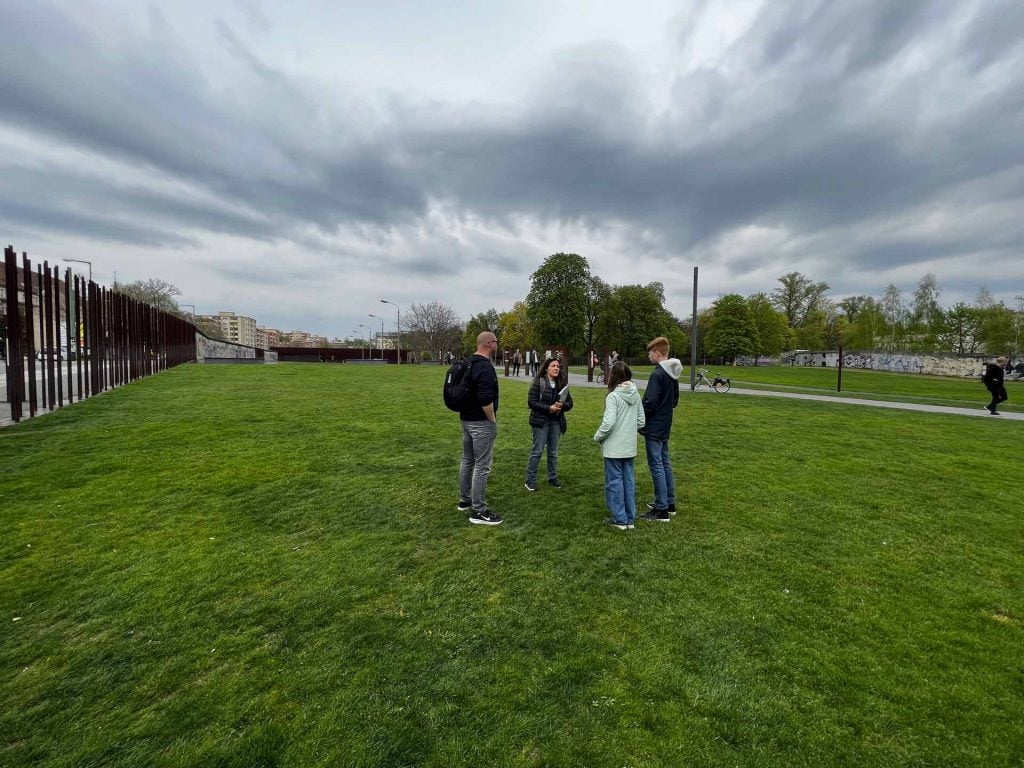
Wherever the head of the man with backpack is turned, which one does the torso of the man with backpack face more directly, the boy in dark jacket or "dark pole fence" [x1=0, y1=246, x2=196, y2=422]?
the boy in dark jacket

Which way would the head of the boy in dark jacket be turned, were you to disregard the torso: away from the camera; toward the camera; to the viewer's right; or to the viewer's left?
to the viewer's left

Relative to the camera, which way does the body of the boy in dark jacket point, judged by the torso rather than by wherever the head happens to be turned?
to the viewer's left

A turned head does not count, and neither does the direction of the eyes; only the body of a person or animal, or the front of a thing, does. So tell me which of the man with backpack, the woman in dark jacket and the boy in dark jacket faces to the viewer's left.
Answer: the boy in dark jacket

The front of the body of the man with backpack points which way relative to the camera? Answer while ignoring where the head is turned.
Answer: to the viewer's right

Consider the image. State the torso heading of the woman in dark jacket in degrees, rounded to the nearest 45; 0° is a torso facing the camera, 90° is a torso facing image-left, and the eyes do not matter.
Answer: approximately 315°

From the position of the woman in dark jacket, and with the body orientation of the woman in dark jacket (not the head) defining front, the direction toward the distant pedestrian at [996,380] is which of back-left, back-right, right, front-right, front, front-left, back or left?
left

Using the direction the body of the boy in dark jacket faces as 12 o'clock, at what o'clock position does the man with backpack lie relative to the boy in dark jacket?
The man with backpack is roughly at 11 o'clock from the boy in dark jacket.

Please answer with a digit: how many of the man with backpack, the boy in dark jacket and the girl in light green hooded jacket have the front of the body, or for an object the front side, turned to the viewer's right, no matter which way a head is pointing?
1

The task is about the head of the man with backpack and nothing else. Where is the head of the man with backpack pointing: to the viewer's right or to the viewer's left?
to the viewer's right

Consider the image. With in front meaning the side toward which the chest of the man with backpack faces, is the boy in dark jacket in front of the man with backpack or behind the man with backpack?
in front

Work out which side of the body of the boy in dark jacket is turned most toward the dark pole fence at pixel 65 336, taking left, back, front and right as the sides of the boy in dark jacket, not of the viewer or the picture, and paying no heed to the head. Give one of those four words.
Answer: front

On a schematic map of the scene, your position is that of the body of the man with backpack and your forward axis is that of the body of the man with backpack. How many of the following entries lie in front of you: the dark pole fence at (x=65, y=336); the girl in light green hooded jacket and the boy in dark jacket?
2

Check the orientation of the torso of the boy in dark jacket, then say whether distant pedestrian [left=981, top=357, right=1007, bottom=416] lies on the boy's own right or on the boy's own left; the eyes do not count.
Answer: on the boy's own right

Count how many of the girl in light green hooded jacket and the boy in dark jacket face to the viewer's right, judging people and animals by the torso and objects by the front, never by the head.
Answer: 0
